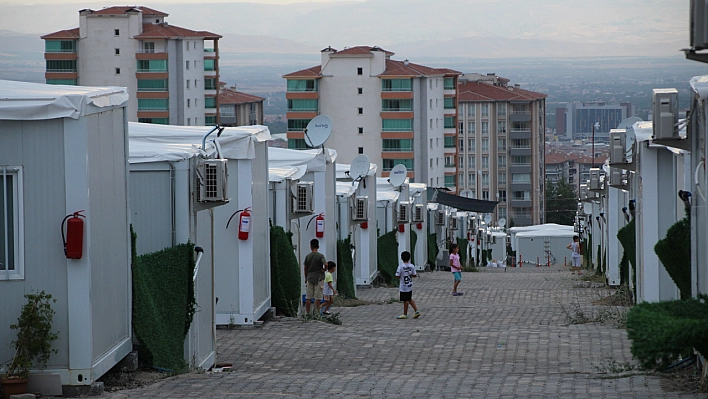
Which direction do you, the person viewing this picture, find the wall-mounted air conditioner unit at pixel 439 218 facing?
facing the viewer and to the right of the viewer

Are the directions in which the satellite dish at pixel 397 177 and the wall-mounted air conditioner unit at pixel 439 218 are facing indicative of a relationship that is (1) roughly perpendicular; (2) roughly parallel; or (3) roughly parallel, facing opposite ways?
roughly perpendicular

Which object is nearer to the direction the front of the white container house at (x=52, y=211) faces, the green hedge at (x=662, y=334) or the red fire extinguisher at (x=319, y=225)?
the green hedge

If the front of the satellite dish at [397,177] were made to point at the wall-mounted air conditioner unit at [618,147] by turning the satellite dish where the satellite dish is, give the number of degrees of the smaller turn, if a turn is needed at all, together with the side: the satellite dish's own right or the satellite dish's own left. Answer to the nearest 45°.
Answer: approximately 45° to the satellite dish's own left

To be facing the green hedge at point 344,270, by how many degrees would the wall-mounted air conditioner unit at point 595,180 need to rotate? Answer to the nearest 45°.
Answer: approximately 45° to its left

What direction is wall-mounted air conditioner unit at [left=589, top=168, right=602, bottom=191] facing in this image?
to the viewer's left

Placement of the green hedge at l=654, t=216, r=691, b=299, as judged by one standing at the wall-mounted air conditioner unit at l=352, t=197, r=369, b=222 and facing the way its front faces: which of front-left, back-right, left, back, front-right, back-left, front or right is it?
front-right

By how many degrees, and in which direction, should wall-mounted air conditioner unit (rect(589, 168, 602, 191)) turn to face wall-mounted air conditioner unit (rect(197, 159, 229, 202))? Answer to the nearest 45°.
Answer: approximately 90° to its left
